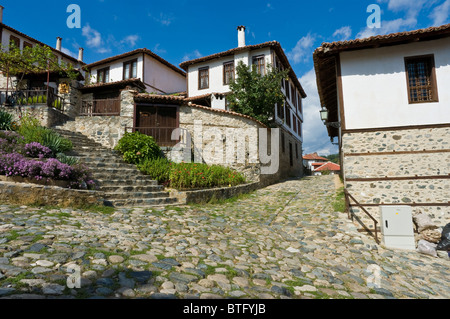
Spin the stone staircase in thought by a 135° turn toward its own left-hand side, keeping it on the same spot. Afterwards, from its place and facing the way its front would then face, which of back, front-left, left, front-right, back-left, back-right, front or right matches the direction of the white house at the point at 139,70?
front-left

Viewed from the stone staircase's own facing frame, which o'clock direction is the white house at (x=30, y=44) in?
The white house is roughly at 5 o'clock from the stone staircase.

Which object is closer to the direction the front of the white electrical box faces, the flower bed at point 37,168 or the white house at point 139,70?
the flower bed

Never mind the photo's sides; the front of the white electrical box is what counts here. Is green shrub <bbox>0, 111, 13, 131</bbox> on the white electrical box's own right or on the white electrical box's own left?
on the white electrical box's own right

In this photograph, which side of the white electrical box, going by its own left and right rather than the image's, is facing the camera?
front

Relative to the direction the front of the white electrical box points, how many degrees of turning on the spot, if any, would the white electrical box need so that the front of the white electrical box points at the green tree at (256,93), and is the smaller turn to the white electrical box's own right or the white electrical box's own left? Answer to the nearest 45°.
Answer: approximately 135° to the white electrical box's own right

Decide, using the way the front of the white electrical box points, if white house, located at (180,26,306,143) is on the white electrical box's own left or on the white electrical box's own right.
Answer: on the white electrical box's own right

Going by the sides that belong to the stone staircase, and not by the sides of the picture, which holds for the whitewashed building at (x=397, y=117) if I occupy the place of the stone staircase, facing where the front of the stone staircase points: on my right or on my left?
on my left

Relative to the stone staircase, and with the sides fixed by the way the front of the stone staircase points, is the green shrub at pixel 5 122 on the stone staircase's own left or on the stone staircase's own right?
on the stone staircase's own right

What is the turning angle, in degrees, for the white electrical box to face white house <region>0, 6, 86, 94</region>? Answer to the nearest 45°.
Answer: approximately 90° to its right

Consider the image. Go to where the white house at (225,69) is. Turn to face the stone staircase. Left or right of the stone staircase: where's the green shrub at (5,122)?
right
